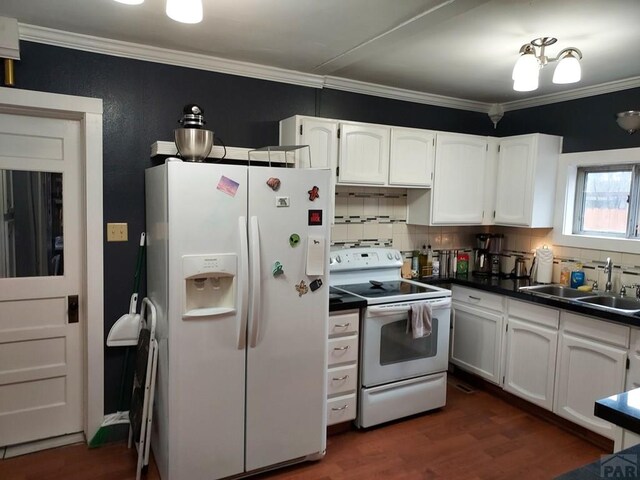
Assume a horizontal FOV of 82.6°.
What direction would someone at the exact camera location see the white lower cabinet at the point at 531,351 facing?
facing the viewer and to the left of the viewer

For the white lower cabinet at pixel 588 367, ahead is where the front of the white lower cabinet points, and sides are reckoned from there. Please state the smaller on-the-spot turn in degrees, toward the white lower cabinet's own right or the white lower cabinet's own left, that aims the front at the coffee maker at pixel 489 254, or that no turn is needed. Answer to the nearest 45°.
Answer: approximately 90° to the white lower cabinet's own right

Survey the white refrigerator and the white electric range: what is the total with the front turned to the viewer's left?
0

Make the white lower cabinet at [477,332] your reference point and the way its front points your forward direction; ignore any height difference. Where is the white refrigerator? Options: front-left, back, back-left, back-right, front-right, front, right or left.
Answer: front

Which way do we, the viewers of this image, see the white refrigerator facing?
facing the viewer

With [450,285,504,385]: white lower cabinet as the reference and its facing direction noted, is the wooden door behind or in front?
in front

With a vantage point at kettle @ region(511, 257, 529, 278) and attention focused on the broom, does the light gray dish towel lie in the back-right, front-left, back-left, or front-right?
front-left

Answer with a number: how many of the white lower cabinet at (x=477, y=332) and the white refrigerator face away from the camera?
0

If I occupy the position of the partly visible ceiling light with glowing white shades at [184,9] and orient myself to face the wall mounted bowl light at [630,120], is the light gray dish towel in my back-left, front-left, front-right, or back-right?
front-left

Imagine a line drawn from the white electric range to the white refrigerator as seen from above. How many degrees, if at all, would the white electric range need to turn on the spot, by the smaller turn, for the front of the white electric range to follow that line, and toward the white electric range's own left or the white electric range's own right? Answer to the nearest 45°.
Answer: approximately 90° to the white electric range's own right
